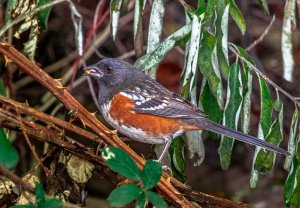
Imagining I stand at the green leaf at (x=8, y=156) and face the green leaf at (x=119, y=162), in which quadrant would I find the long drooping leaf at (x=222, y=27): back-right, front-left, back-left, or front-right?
front-left

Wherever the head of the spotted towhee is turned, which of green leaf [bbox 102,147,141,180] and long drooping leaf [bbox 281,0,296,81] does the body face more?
the green leaf

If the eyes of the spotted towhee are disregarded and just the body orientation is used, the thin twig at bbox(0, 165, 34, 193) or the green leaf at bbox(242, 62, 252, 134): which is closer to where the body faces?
the thin twig

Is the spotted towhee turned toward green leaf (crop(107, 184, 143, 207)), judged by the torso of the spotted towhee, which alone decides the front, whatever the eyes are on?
no

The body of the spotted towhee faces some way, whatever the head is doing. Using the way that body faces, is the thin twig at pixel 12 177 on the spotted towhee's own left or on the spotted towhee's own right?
on the spotted towhee's own left

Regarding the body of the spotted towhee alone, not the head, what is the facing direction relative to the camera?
to the viewer's left

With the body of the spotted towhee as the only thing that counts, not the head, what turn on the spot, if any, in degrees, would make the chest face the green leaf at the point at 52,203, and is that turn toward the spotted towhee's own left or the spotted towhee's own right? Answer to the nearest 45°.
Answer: approximately 90° to the spotted towhee's own left

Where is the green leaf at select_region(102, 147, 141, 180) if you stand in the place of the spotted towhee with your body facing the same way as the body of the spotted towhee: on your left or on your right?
on your left

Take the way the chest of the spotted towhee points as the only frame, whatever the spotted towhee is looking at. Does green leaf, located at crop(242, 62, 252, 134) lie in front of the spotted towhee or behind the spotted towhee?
behind

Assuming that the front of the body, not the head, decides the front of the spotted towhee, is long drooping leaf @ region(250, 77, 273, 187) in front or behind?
behind

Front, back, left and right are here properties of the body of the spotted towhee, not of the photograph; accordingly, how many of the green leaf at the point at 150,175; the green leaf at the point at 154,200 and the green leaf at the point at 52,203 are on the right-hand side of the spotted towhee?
0

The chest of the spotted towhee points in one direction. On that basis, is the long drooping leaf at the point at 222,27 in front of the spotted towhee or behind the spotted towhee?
behind

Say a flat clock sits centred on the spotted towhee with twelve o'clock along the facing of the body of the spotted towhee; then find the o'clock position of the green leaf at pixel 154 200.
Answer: The green leaf is roughly at 9 o'clock from the spotted towhee.
